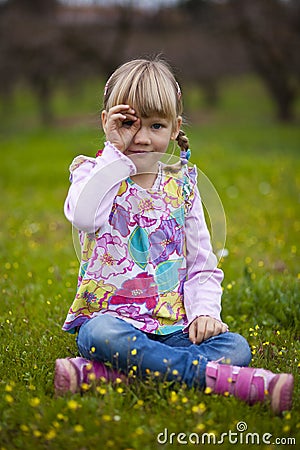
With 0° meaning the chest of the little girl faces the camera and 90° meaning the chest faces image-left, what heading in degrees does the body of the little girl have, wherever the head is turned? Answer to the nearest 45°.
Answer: approximately 0°

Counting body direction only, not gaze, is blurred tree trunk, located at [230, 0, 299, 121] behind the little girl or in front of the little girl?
behind
